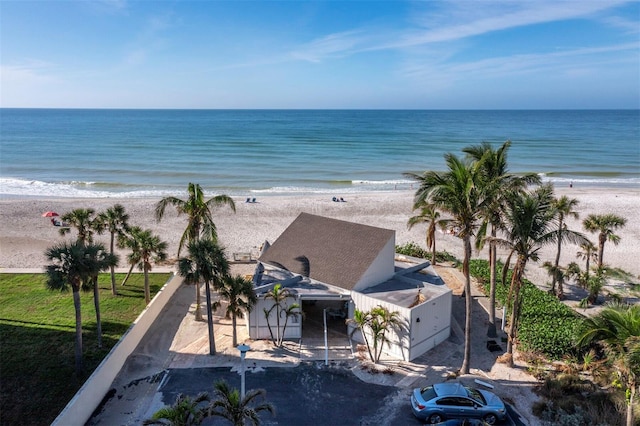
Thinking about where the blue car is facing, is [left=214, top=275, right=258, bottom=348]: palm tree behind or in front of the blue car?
behind

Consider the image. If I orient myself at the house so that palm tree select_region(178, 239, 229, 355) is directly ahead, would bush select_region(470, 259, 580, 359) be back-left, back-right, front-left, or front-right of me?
back-left

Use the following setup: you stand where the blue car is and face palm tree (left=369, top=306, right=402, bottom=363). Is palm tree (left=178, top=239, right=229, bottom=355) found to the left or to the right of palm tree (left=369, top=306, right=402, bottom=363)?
left

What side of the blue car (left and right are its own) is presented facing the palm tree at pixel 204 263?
back

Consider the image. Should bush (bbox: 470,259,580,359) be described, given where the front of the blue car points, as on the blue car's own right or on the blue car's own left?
on the blue car's own left

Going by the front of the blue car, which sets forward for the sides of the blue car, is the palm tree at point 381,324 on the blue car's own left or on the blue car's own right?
on the blue car's own left

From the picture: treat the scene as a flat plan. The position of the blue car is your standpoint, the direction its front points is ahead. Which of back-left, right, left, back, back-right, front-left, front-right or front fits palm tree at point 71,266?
back

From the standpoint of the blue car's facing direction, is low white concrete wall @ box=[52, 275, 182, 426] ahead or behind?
behind

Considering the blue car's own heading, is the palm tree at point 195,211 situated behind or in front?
behind

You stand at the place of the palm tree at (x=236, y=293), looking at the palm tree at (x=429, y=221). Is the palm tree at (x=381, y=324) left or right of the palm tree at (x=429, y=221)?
right

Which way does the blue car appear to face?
to the viewer's right
